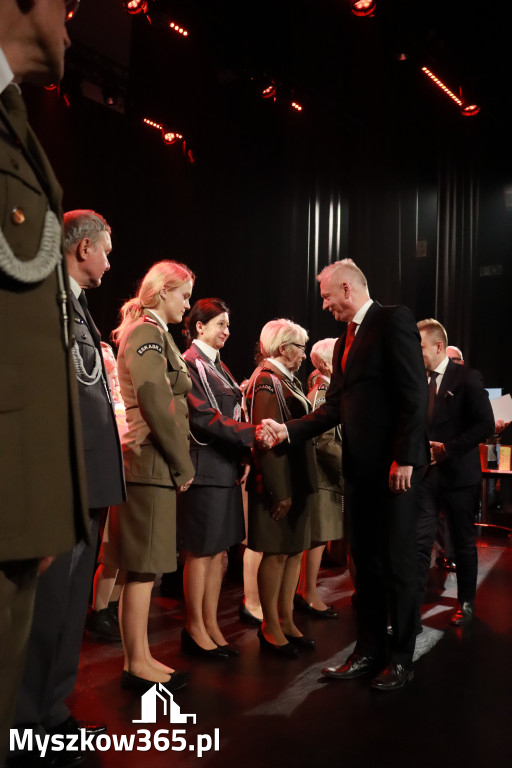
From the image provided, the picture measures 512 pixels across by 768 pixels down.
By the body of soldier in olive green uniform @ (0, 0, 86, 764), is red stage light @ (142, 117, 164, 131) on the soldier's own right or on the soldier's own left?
on the soldier's own left

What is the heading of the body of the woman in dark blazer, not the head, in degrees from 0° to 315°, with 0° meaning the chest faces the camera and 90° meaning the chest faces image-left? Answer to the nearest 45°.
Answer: approximately 315°

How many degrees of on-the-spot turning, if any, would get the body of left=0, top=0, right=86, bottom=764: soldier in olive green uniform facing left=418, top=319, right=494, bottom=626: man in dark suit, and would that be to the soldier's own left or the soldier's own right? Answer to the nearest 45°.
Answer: approximately 45° to the soldier's own left

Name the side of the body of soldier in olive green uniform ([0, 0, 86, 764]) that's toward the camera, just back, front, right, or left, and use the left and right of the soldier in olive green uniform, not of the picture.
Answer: right

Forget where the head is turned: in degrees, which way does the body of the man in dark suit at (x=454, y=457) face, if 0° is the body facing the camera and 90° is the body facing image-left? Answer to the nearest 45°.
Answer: approximately 45°

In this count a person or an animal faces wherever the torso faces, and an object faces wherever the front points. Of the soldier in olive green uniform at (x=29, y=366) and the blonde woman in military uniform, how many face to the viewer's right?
2

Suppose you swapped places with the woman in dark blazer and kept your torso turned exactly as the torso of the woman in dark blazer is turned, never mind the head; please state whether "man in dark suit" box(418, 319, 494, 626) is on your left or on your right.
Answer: on your left

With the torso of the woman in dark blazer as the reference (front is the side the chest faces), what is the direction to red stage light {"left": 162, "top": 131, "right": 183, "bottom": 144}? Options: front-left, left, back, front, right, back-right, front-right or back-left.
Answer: back-left

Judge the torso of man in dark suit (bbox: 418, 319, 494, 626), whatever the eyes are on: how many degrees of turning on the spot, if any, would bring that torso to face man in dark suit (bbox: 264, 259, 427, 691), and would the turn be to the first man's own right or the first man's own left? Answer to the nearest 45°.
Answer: approximately 45° to the first man's own left

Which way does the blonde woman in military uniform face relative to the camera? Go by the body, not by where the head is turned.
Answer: to the viewer's right

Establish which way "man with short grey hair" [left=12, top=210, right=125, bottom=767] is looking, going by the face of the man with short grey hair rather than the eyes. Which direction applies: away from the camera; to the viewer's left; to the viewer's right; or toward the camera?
to the viewer's right

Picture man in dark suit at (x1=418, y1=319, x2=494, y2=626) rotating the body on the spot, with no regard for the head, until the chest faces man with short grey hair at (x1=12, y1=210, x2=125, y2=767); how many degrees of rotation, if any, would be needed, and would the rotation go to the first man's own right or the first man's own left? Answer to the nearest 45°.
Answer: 0° — they already face them
